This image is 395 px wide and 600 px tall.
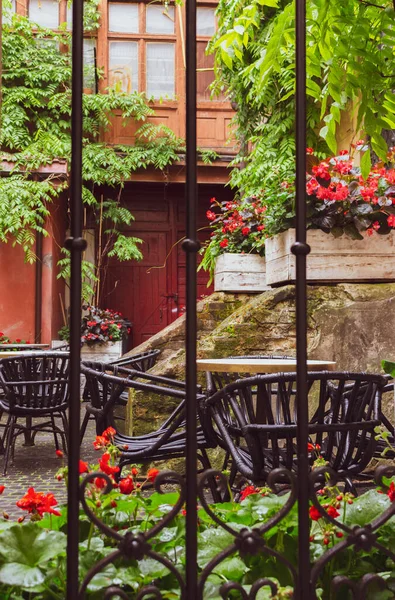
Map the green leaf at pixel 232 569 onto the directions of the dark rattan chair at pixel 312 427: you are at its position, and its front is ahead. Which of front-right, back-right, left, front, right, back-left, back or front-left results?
back

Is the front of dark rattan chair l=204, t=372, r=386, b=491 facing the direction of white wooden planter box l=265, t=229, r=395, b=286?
yes

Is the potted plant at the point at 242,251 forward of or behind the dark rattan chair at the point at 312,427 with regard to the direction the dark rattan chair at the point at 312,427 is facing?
forward

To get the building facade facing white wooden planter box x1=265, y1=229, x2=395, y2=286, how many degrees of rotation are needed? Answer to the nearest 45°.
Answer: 0° — it already faces it

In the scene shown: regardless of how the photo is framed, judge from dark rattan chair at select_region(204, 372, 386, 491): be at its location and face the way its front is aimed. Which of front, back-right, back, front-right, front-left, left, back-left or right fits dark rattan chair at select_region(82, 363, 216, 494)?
front-left

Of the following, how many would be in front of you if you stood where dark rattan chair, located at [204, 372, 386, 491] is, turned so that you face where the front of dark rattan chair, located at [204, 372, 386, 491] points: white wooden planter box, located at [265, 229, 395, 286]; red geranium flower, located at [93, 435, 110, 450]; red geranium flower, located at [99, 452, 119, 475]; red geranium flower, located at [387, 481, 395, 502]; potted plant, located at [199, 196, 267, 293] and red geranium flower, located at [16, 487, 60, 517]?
2

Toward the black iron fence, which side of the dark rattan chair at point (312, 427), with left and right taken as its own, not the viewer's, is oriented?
back

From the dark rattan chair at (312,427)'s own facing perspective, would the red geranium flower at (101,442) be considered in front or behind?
behind

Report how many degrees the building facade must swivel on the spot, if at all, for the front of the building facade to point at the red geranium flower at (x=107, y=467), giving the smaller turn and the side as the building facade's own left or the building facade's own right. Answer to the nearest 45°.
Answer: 0° — it already faces it

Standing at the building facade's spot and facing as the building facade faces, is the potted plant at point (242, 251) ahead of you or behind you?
ahead

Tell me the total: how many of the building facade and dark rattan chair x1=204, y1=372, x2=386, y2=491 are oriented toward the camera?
1

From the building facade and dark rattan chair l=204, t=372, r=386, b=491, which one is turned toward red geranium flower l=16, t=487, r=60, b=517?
the building facade

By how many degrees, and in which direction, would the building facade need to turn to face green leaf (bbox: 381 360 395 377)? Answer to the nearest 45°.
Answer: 0° — it already faces it

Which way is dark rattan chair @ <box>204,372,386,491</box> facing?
away from the camera
